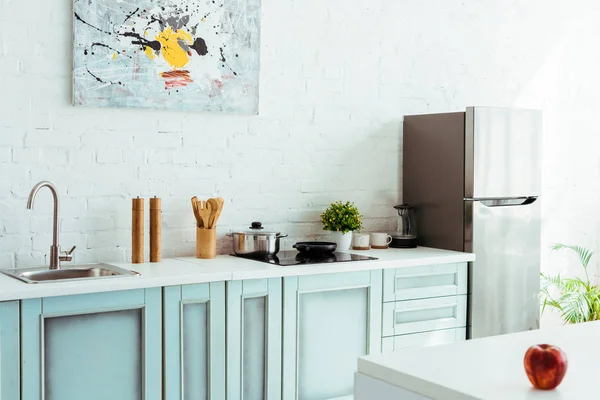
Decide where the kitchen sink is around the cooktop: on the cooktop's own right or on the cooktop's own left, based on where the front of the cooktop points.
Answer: on the cooktop's own right

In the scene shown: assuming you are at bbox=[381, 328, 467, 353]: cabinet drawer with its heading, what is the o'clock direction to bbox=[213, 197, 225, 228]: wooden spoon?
The wooden spoon is roughly at 4 o'clock from the cabinet drawer.

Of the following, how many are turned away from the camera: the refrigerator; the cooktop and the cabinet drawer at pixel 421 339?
0

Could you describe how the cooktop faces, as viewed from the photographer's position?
facing the viewer and to the right of the viewer

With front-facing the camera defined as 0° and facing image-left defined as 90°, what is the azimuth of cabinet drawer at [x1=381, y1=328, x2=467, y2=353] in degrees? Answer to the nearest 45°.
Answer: approximately 315°

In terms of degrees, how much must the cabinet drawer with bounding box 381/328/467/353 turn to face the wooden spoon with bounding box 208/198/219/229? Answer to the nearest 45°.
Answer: approximately 135° to its right

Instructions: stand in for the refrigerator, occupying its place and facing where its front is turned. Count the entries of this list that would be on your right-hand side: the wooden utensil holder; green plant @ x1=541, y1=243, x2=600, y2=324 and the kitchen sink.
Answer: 2

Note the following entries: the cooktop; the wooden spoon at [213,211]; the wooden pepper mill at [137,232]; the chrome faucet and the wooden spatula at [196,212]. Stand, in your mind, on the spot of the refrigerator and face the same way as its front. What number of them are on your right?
5

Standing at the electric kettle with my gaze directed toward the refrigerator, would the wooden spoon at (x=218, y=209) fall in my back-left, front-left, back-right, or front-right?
back-right

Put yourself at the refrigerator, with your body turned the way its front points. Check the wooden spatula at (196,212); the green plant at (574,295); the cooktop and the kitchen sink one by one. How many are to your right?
3

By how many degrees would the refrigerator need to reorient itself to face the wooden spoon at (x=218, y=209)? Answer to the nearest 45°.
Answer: approximately 90° to its right

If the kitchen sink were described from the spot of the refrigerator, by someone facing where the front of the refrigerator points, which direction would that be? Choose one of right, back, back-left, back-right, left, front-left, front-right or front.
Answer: right

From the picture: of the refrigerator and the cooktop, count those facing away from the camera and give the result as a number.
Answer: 0

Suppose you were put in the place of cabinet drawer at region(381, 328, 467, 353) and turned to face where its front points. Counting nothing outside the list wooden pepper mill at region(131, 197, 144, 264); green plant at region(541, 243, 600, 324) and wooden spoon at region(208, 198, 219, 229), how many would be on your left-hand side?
1
